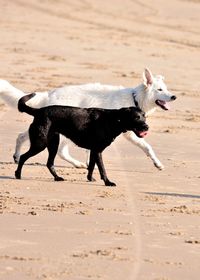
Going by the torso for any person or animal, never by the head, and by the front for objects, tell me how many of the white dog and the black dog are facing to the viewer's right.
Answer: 2

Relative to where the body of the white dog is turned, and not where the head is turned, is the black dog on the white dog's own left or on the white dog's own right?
on the white dog's own right

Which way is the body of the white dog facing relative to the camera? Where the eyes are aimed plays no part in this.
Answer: to the viewer's right

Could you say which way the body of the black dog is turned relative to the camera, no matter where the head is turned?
to the viewer's right

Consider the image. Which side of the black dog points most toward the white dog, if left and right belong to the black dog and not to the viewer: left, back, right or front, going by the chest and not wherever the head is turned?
left
